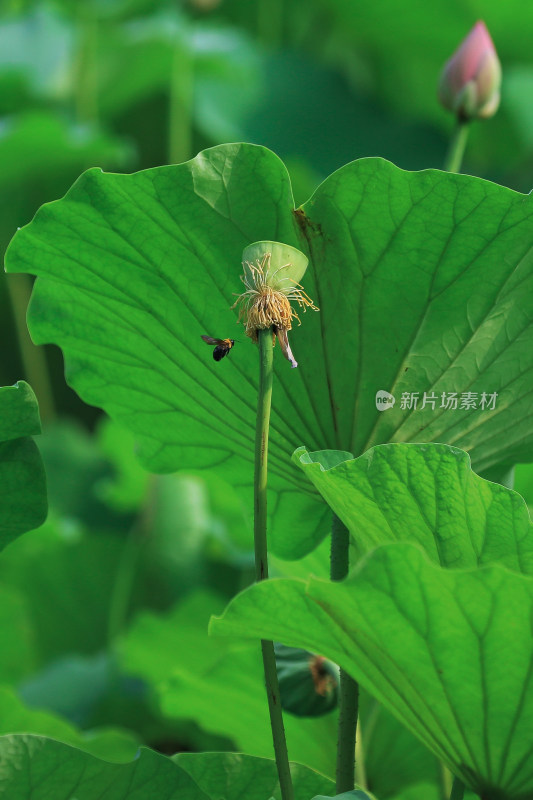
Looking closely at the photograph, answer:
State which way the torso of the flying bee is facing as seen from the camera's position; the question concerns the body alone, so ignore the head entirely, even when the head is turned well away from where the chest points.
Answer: to the viewer's right
